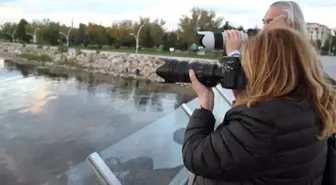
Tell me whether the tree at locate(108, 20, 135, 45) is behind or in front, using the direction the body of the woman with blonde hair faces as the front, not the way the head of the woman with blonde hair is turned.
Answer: in front

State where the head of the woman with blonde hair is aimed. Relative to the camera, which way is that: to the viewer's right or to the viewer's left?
to the viewer's left

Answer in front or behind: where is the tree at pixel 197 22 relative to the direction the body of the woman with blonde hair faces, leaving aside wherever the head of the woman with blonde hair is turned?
in front

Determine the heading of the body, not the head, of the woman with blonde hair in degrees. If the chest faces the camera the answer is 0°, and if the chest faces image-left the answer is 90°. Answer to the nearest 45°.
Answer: approximately 135°
